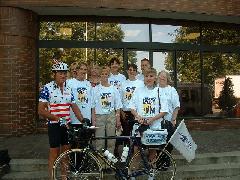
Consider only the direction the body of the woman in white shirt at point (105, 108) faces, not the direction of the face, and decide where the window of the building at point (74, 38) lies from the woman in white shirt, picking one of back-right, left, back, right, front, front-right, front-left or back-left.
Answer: back

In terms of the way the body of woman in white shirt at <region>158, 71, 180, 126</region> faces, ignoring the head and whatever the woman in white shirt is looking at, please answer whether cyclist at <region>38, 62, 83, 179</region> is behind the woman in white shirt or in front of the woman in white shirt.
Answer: in front

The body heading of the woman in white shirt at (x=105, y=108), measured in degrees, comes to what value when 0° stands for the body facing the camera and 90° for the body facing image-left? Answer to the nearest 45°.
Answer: approximately 0°

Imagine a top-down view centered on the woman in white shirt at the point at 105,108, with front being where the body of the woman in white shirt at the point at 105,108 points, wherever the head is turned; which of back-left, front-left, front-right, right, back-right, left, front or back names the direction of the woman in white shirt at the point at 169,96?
left

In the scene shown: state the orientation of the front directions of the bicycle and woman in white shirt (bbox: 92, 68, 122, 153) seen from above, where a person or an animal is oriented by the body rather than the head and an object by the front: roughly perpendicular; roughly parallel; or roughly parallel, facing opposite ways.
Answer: roughly perpendicular

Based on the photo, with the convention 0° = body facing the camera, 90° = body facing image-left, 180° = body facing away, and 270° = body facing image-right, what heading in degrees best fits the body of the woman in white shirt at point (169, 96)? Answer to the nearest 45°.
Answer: approximately 45°

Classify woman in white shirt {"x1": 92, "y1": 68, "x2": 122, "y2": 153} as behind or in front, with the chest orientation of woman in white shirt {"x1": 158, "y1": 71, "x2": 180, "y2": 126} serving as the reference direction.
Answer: in front
